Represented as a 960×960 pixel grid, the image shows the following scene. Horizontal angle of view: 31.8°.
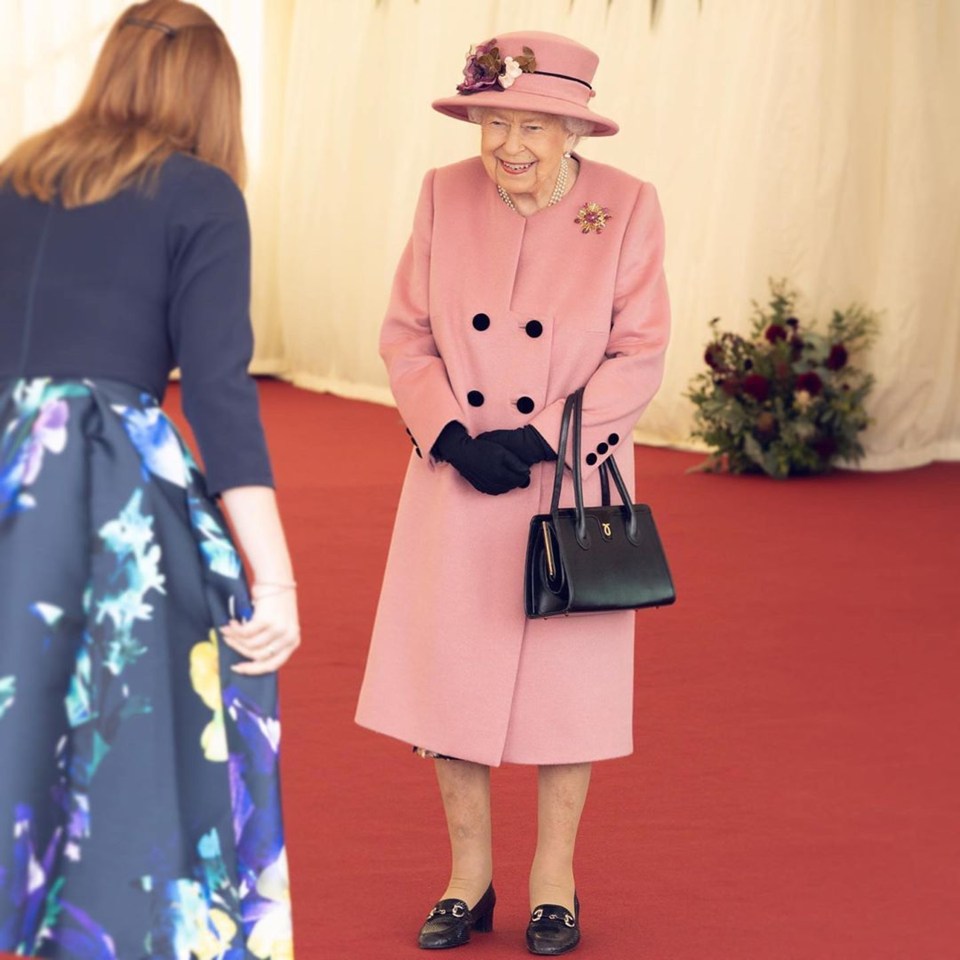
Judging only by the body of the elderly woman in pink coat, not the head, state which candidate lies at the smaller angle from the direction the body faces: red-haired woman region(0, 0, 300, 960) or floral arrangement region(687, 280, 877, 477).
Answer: the red-haired woman

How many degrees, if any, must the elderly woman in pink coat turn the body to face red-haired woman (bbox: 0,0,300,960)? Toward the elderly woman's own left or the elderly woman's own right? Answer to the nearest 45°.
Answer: approximately 45° to the elderly woman's own right

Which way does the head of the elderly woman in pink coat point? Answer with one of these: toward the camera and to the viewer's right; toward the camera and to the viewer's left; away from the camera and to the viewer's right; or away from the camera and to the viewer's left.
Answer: toward the camera and to the viewer's left

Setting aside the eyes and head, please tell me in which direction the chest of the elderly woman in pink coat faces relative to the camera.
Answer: toward the camera

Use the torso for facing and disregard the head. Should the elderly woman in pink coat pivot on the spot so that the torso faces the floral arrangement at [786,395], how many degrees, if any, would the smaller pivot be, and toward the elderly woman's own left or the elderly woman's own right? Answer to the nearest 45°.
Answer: approximately 180°
